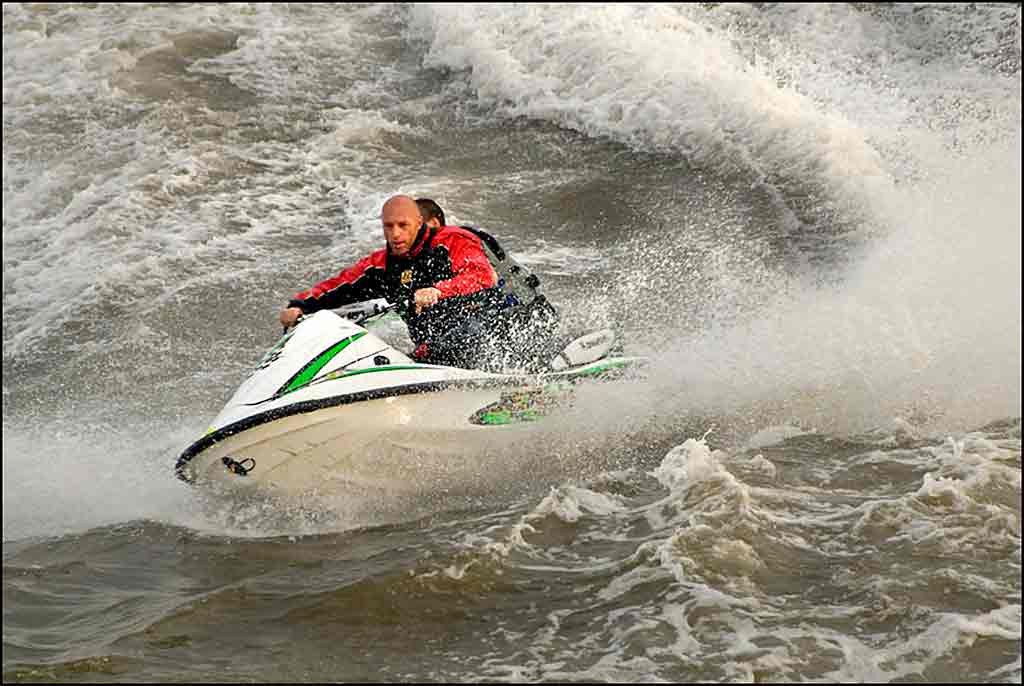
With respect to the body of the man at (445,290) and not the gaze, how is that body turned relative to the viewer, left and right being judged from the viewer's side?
facing the viewer and to the left of the viewer

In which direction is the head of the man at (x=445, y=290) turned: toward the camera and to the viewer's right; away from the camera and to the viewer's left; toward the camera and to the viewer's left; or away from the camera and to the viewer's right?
toward the camera and to the viewer's left
